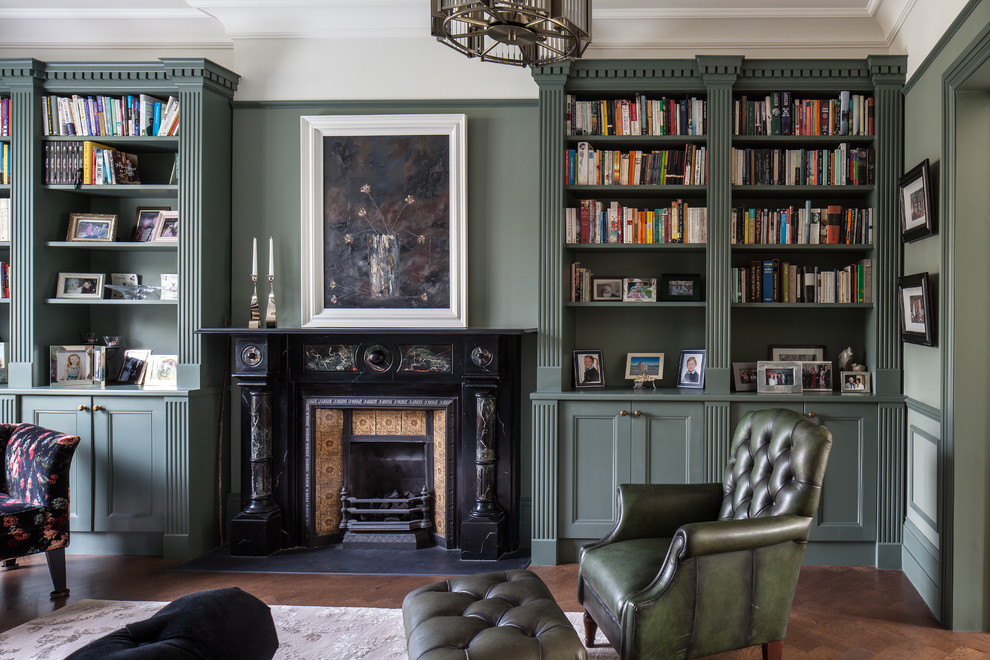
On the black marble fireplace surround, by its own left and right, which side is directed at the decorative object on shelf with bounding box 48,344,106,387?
right

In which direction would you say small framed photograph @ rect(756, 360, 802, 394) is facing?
toward the camera

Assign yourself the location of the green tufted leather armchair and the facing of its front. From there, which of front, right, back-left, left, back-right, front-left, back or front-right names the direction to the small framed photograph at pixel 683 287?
back-right

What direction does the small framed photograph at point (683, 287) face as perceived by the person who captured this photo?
facing the viewer

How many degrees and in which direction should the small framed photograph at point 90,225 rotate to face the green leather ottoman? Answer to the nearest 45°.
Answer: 0° — it already faces it

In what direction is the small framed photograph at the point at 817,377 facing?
toward the camera

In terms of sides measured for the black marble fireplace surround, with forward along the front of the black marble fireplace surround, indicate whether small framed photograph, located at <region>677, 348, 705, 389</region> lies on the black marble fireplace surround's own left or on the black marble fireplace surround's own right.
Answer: on the black marble fireplace surround's own left

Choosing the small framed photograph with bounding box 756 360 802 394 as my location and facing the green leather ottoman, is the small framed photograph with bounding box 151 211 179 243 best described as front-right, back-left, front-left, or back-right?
front-right

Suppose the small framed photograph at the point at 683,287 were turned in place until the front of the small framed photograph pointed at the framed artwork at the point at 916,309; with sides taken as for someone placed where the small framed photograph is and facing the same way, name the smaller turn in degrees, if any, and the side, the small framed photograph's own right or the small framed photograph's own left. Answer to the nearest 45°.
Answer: approximately 90° to the small framed photograph's own left

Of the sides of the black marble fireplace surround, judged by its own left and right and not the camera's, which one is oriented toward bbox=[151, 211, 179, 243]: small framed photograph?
right

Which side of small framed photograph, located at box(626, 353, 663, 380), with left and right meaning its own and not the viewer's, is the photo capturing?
front

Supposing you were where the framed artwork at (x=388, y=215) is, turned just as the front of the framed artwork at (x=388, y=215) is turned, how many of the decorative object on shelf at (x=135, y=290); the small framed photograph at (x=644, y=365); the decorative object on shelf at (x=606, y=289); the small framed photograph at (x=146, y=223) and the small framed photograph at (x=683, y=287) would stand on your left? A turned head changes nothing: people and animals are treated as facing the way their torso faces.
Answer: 3

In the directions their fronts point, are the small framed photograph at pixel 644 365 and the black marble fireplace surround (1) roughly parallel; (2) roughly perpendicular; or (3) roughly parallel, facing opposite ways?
roughly parallel

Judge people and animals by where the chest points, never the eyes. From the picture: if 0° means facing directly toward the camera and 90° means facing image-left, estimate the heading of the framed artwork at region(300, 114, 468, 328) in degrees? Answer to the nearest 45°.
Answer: approximately 0°

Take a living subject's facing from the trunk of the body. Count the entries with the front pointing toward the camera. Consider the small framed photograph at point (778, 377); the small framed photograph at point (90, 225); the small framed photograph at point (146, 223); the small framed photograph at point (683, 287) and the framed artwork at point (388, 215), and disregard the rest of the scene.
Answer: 5
